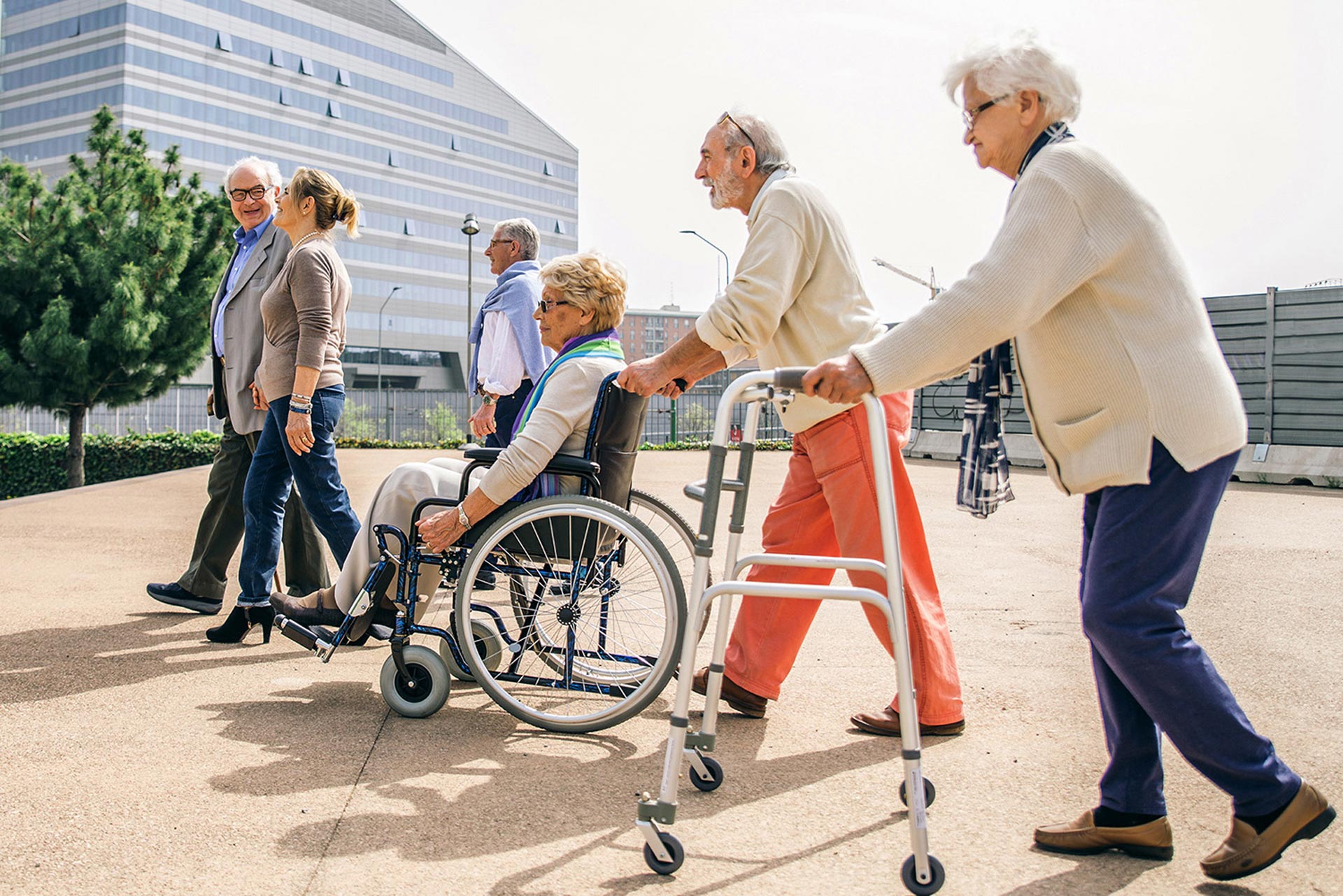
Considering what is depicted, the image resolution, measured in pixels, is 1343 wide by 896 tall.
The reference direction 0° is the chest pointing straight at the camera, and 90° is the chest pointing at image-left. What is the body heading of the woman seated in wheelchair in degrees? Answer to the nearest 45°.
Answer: approximately 90°

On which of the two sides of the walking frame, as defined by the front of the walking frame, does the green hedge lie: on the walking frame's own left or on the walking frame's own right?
on the walking frame's own right

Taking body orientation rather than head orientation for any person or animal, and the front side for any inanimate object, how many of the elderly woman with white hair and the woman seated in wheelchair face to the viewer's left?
2

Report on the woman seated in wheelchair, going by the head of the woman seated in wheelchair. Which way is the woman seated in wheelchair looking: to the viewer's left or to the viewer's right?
to the viewer's left

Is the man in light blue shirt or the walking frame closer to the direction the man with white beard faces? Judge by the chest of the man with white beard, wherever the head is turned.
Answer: the man in light blue shirt

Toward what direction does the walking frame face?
to the viewer's left

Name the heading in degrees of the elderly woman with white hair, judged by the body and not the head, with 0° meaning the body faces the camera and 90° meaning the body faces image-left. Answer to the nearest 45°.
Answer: approximately 90°

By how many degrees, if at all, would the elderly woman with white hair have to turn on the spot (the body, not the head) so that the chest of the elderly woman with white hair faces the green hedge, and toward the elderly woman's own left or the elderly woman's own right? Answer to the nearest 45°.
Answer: approximately 45° to the elderly woman's own right

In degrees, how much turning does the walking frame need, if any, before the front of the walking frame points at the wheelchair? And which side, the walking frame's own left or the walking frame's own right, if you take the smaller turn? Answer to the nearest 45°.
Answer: approximately 45° to the walking frame's own right

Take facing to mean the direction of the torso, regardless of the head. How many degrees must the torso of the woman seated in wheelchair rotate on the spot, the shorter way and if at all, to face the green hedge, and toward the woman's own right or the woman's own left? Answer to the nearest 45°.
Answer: approximately 90° to the woman's own right

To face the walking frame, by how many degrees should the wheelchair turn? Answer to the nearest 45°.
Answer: approximately 90° to its left
